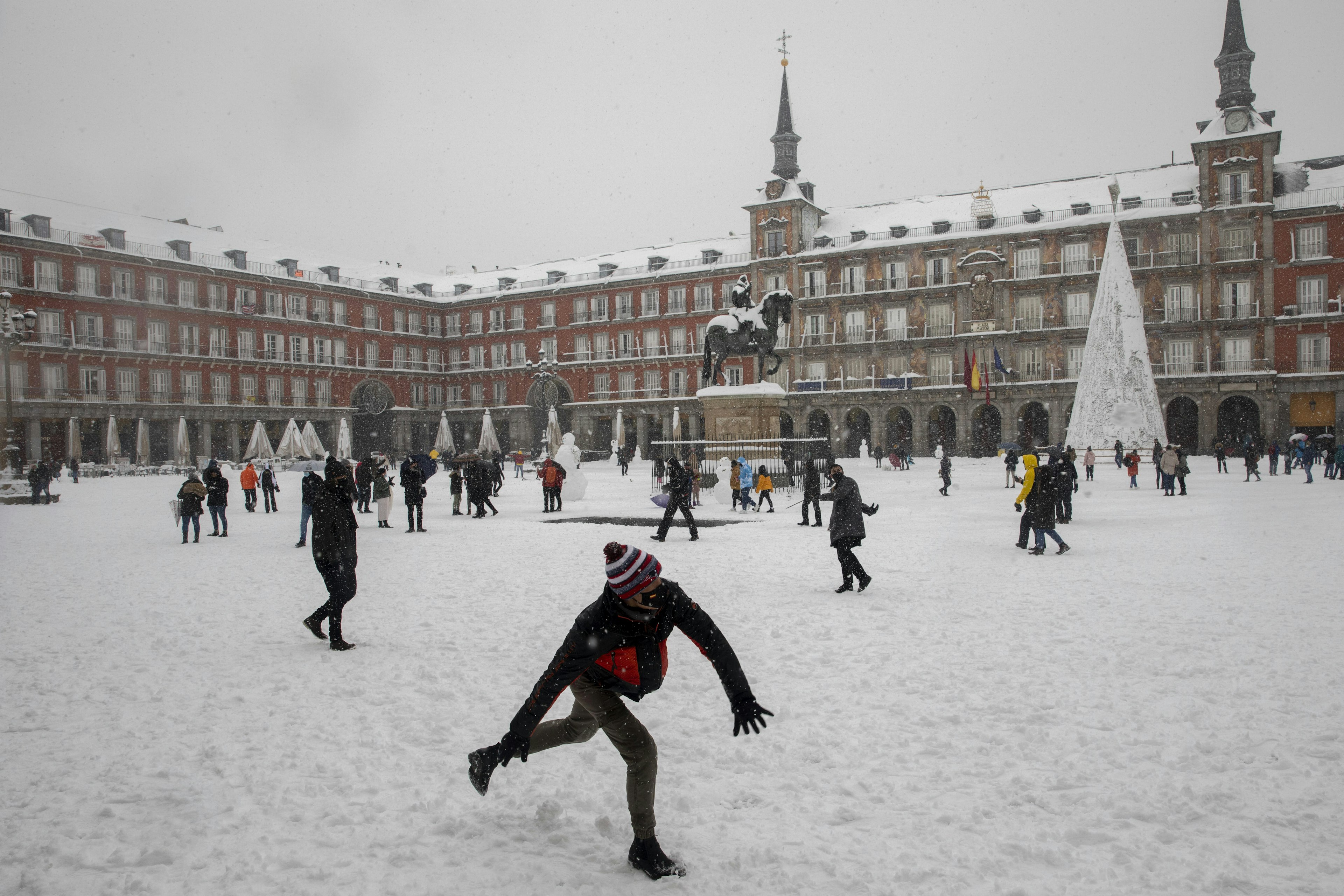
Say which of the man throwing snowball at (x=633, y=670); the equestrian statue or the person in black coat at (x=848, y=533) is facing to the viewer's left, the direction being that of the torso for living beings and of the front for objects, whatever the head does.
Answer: the person in black coat

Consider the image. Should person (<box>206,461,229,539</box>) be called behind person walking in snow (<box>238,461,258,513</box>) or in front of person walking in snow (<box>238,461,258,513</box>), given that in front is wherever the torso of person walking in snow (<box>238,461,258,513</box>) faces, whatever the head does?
behind

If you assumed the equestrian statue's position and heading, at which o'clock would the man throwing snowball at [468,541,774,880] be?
The man throwing snowball is roughly at 3 o'clock from the equestrian statue.

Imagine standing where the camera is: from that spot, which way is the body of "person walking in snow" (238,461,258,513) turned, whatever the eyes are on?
away from the camera

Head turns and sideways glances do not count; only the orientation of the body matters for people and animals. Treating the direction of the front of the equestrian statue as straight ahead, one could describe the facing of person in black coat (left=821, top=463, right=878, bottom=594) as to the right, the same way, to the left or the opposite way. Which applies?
the opposite way

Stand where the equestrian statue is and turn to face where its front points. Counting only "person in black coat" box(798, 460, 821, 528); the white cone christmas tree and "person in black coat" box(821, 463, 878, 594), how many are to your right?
2

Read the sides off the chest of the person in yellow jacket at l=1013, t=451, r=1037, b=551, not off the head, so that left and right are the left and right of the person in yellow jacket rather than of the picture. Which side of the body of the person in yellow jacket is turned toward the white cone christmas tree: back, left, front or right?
right

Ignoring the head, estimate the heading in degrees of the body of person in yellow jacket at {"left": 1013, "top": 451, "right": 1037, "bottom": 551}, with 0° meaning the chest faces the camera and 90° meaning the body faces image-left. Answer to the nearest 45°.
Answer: approximately 90°

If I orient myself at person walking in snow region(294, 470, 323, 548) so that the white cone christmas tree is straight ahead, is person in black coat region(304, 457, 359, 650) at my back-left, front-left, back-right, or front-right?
back-right

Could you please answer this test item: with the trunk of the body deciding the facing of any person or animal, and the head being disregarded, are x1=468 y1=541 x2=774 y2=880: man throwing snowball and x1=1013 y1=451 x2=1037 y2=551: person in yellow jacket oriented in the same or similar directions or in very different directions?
very different directions

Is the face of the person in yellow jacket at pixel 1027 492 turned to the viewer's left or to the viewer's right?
to the viewer's left

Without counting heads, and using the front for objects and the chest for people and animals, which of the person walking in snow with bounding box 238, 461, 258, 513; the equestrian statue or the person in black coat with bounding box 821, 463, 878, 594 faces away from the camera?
the person walking in snow

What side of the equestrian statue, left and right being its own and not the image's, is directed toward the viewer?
right

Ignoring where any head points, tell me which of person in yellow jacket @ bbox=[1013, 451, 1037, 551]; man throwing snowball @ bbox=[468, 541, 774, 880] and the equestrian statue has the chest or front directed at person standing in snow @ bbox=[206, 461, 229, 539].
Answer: the person in yellow jacket
